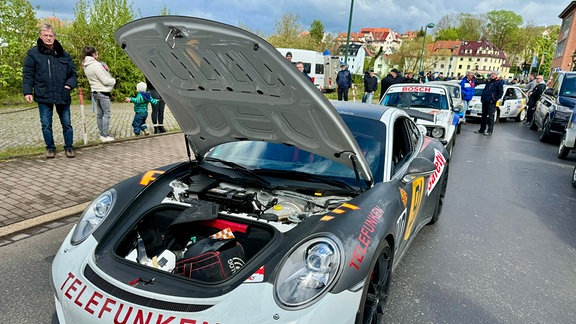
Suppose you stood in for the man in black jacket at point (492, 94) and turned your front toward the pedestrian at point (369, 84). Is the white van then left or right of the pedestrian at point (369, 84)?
right

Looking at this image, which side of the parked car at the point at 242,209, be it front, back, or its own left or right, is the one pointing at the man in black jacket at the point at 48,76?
right

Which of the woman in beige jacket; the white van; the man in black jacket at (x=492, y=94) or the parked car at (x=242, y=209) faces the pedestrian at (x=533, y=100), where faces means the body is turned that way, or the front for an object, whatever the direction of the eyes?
the woman in beige jacket

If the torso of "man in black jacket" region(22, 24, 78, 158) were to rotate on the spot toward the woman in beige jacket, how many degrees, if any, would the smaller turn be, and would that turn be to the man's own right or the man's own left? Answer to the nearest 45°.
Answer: approximately 135° to the man's own left

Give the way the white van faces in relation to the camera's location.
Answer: facing away from the viewer and to the left of the viewer

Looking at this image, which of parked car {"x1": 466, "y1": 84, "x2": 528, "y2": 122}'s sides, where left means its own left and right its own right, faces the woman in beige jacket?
front

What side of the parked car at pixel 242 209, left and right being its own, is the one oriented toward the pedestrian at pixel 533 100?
back

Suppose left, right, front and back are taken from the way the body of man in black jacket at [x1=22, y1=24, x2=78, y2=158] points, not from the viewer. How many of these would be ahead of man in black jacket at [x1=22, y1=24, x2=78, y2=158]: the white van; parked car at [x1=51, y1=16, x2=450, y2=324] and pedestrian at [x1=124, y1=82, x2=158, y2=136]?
1

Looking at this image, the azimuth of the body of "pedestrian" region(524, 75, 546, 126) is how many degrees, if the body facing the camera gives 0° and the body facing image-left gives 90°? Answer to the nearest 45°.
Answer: approximately 90°

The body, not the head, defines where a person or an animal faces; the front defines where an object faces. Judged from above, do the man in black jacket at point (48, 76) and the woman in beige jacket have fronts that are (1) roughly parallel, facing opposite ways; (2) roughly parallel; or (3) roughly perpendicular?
roughly perpendicular
